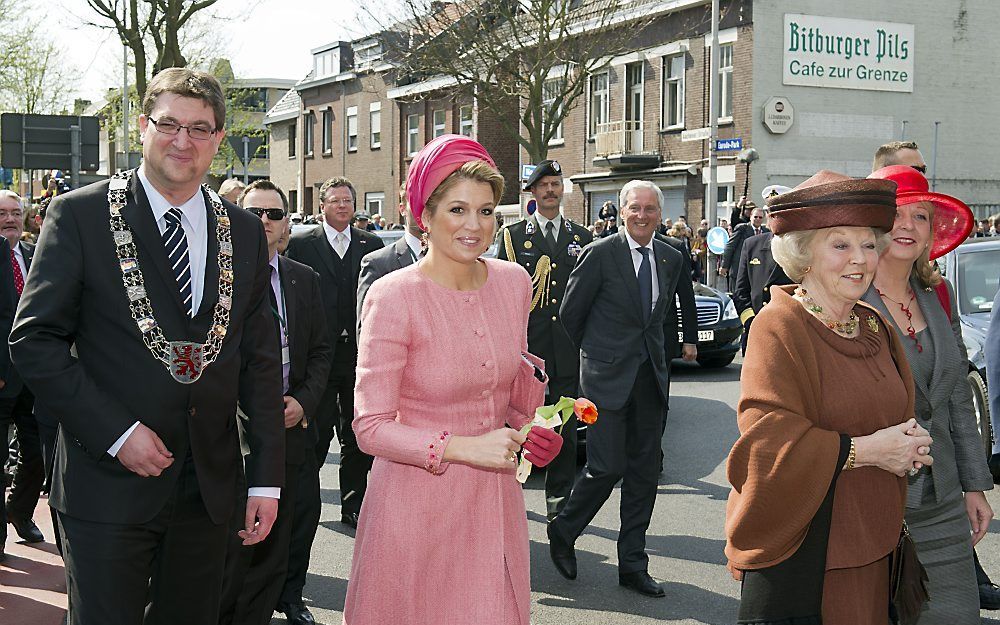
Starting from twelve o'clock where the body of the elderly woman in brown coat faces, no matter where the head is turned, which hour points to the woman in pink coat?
The woman in pink coat is roughly at 4 o'clock from the elderly woman in brown coat.

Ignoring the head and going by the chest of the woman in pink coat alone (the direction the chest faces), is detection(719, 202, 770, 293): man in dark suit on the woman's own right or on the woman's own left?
on the woman's own left

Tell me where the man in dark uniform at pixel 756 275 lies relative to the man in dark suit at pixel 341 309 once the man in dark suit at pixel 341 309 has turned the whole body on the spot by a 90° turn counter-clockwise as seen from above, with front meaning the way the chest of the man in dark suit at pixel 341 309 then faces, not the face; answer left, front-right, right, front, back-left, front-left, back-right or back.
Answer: front-left

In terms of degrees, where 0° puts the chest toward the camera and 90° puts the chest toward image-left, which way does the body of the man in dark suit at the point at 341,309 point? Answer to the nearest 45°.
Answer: approximately 0°

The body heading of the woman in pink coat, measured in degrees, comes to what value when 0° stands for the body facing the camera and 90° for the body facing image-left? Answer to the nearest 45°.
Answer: approximately 315°
